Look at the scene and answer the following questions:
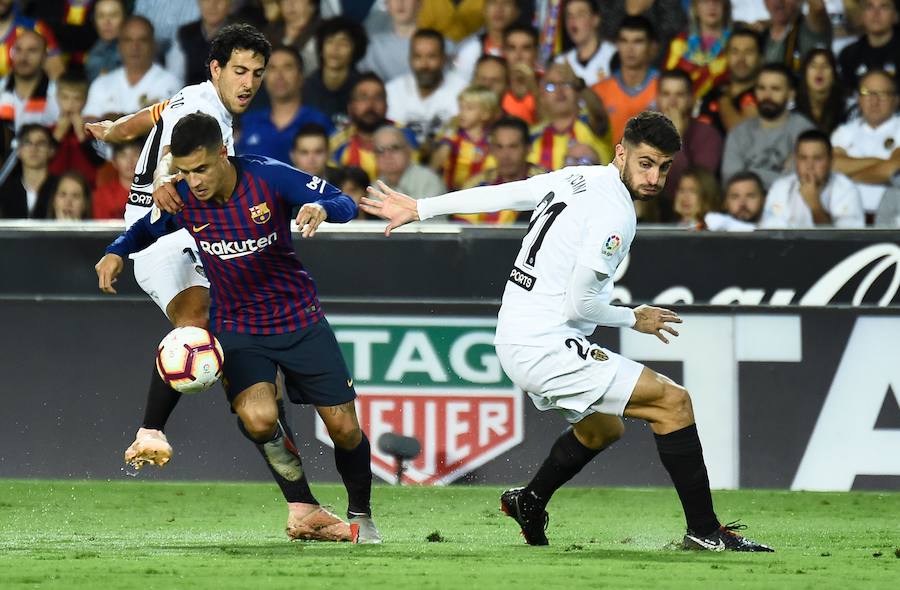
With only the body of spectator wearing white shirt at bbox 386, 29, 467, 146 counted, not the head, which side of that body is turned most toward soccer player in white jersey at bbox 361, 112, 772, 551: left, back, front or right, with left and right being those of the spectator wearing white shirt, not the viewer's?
front

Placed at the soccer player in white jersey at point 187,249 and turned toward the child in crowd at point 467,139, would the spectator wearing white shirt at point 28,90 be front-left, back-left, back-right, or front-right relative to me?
front-left

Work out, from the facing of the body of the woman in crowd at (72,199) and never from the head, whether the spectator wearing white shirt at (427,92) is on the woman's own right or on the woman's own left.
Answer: on the woman's own left

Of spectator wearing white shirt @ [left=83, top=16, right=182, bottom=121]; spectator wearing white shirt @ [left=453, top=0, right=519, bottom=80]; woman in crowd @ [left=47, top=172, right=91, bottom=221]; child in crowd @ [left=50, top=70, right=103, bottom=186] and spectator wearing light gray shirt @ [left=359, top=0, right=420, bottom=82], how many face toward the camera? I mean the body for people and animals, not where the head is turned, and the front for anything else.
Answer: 5

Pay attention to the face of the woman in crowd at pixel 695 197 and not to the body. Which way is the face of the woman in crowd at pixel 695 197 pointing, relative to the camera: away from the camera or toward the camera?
toward the camera

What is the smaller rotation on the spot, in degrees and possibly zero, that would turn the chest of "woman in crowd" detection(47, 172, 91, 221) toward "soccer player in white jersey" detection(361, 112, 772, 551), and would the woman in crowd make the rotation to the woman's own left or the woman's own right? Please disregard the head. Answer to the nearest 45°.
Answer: approximately 45° to the woman's own left

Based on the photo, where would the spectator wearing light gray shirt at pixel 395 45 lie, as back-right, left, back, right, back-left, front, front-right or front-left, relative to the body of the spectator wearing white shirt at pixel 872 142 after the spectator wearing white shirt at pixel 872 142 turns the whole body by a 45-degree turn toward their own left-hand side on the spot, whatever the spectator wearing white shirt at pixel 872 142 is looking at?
back-right

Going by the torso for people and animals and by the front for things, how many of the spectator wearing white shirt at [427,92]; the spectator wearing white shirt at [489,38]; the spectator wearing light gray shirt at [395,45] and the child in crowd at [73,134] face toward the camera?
4

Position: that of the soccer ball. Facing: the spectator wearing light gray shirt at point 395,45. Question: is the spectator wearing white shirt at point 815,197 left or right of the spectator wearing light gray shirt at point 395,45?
right

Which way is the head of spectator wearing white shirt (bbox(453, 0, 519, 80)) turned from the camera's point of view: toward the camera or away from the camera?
toward the camera

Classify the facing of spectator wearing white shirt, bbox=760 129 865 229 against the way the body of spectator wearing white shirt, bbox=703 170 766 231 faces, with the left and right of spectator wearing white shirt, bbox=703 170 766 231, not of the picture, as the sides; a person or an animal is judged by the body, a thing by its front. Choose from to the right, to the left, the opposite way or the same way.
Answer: the same way

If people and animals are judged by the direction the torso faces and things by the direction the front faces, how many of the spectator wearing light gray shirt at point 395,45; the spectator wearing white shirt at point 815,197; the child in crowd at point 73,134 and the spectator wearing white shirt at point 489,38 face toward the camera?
4

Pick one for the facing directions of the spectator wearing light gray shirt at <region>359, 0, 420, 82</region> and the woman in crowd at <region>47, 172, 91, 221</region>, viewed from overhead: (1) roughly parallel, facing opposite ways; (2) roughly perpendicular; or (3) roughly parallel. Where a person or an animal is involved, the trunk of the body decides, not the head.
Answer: roughly parallel

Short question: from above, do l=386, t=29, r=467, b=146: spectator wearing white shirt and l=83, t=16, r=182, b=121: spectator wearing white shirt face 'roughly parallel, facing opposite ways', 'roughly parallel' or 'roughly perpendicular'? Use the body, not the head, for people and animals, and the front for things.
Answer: roughly parallel

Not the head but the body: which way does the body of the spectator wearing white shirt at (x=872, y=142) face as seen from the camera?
toward the camera

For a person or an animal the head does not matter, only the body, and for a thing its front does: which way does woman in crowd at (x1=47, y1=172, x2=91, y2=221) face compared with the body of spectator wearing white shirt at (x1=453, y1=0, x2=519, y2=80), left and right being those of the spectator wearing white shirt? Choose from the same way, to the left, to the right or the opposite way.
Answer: the same way

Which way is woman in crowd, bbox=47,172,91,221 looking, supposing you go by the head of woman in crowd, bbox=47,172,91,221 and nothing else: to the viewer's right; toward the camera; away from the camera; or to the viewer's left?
toward the camera

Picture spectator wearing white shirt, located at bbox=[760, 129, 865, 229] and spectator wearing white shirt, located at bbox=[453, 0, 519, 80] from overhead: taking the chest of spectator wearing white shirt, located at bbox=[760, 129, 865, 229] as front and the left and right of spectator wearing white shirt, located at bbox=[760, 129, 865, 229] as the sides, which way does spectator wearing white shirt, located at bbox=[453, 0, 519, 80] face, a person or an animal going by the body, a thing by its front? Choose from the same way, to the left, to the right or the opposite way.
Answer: the same way

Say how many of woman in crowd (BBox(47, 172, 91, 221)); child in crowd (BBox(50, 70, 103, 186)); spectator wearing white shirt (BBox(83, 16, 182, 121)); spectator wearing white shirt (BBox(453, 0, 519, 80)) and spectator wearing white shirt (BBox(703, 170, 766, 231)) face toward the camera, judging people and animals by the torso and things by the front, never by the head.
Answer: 5

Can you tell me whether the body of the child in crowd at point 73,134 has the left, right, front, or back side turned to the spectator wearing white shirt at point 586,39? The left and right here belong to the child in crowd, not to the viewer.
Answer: left
